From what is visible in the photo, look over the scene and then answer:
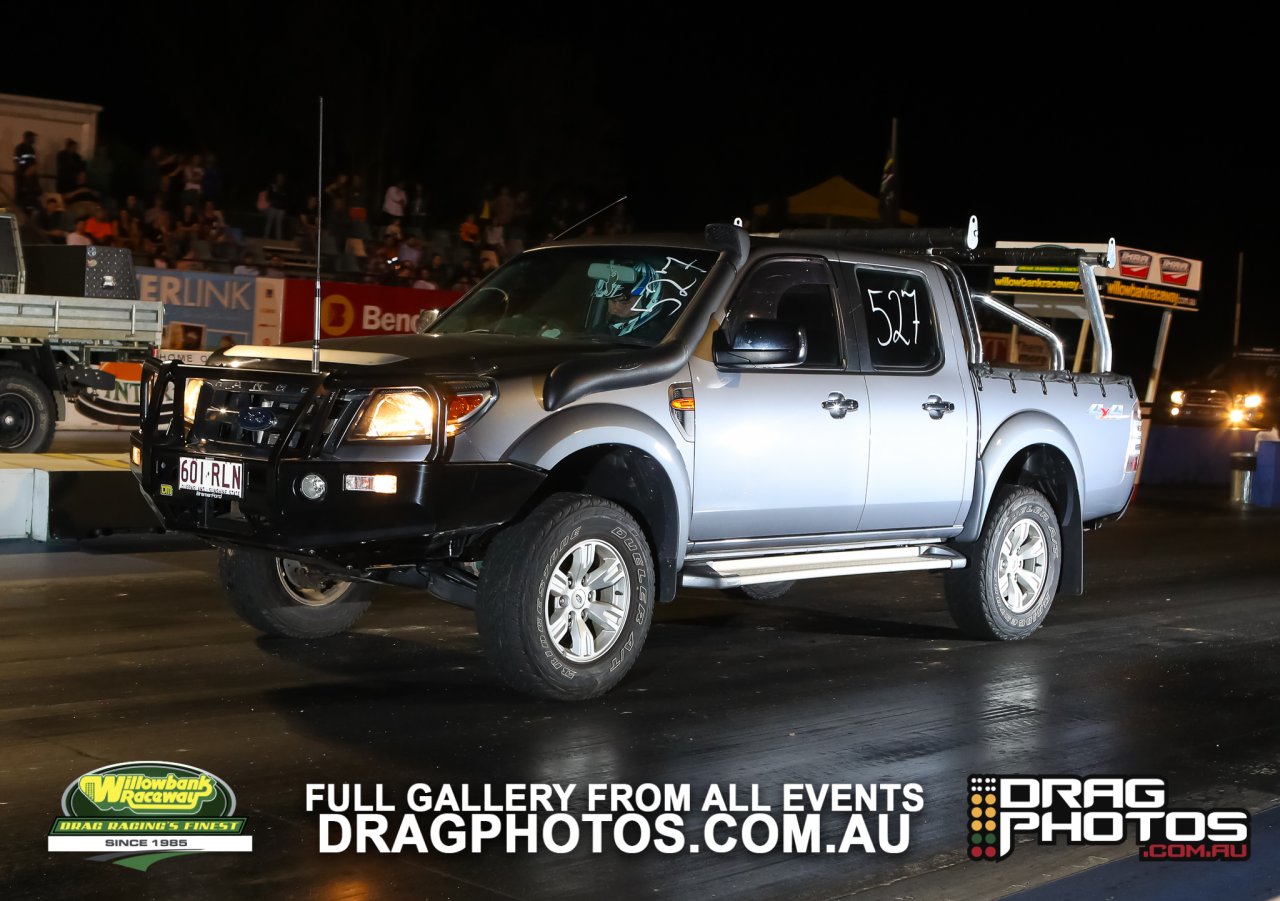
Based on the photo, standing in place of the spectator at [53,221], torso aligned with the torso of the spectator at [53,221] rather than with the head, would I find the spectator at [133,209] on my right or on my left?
on my left

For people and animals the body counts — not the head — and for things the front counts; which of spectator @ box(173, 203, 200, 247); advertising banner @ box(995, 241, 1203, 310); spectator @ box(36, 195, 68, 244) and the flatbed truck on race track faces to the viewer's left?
the flatbed truck on race track

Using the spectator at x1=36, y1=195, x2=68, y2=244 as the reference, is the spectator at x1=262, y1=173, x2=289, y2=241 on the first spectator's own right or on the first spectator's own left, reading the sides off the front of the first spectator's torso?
on the first spectator's own left

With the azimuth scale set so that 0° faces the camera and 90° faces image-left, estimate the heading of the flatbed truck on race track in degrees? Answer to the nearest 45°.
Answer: approximately 90°

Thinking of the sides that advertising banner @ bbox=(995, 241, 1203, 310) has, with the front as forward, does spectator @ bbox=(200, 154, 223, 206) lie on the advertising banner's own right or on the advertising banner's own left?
on the advertising banner's own right

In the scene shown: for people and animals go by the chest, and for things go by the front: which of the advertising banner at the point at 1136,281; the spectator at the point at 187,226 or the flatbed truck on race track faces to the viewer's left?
the flatbed truck on race track
